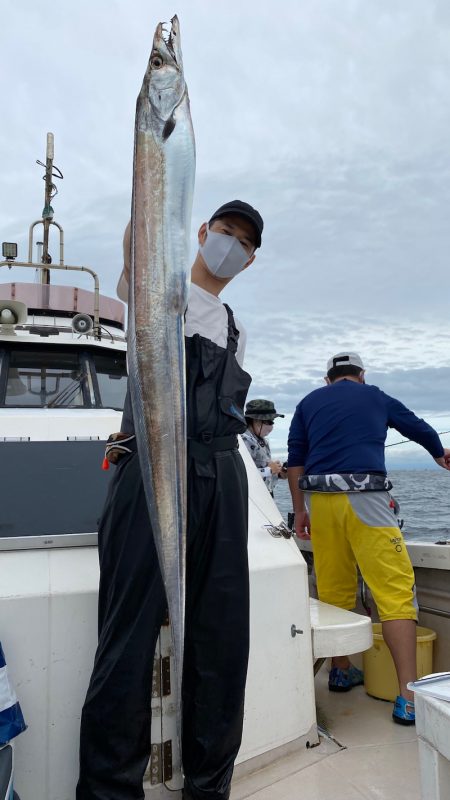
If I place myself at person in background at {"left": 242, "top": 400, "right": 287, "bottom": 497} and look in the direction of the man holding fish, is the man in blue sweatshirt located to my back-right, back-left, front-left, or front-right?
front-left

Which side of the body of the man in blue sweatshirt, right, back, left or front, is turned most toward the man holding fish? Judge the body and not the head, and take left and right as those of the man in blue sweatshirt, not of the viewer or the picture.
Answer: back

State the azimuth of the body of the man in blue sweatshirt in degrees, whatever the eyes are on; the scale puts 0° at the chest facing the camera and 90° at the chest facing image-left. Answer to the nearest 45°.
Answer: approximately 180°

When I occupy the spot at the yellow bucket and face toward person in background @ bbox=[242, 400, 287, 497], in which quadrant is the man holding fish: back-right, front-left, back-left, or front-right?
back-left

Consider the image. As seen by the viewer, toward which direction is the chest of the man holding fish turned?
toward the camera

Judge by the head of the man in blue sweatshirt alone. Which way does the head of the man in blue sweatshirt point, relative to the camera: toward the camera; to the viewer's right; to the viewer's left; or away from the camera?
away from the camera

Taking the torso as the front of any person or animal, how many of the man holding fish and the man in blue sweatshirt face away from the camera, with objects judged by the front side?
1

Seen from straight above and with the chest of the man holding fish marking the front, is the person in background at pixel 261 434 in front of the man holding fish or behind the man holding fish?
behind

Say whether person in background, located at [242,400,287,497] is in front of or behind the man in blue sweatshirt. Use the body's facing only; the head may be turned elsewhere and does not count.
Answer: in front

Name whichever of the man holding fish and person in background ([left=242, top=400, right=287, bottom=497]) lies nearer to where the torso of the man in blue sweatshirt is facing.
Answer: the person in background

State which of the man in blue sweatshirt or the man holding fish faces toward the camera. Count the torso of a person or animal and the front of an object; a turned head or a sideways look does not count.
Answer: the man holding fish

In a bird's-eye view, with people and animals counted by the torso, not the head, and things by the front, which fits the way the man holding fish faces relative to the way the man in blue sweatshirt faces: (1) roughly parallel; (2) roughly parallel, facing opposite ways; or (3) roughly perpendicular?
roughly parallel, facing opposite ways

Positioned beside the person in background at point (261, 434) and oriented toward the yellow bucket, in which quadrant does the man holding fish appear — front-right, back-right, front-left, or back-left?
front-right

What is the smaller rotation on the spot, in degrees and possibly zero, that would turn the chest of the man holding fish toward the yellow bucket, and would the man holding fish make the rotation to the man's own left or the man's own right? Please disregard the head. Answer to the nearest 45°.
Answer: approximately 135° to the man's own left
